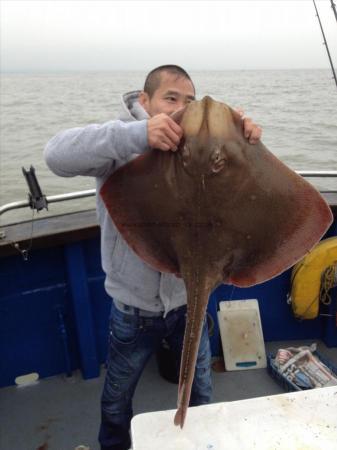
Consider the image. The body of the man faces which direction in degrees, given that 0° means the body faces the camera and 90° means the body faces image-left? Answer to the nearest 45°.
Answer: approximately 315°

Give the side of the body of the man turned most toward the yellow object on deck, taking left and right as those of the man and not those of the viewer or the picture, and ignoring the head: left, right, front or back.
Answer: left
